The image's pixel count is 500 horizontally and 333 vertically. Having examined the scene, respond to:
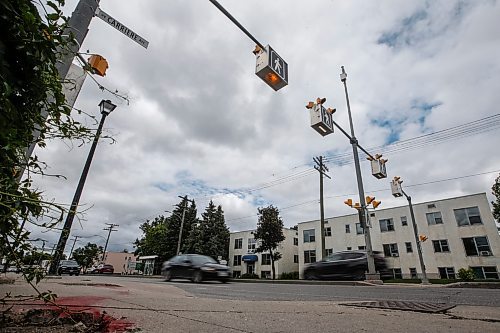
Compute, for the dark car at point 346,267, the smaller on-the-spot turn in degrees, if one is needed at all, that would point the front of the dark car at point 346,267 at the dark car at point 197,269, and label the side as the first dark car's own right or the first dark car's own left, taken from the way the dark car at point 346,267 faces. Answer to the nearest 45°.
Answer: approximately 45° to the first dark car's own left

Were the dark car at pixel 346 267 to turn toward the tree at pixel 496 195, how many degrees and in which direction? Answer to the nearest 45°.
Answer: approximately 135° to its right

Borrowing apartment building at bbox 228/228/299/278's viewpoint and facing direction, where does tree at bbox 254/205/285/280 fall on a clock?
The tree is roughly at 12 o'clock from the apartment building.

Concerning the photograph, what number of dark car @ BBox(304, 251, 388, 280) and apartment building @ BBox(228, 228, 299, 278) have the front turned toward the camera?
1

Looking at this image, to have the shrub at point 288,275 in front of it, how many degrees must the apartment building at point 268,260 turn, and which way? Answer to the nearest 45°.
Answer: approximately 45° to its left

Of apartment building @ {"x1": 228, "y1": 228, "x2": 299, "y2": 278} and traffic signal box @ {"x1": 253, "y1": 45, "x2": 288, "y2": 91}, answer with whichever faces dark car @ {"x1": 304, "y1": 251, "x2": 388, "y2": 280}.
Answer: the apartment building

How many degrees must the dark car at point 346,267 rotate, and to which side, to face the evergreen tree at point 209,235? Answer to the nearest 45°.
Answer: approximately 45° to its right

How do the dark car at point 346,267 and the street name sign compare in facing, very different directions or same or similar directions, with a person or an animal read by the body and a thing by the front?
very different directions

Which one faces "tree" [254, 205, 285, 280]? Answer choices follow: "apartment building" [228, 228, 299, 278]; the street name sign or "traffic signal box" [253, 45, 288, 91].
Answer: the apartment building

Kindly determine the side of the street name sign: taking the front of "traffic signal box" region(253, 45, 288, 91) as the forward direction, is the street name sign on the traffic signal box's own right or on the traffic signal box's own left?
on the traffic signal box's own right

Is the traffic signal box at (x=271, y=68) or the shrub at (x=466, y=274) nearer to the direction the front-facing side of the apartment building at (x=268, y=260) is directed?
the traffic signal box

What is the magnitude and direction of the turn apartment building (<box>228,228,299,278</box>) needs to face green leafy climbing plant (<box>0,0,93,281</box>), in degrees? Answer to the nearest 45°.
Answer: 0° — it already faces it

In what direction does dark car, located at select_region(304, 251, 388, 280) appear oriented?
to the viewer's left
